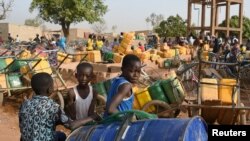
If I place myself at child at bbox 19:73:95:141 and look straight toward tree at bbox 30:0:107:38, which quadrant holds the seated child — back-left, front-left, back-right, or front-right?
front-right

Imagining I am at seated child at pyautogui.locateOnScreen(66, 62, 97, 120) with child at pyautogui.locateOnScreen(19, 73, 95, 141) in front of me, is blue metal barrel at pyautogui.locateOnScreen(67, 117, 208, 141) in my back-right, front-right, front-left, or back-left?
front-left

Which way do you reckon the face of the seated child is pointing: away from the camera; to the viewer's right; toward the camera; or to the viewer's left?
toward the camera

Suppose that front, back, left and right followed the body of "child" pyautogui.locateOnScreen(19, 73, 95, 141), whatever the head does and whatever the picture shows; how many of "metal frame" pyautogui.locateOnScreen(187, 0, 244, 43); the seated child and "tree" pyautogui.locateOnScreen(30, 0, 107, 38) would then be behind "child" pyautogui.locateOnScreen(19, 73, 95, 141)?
0

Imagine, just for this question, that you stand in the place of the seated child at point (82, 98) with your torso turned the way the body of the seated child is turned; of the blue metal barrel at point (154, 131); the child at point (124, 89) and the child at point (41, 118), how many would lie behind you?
0

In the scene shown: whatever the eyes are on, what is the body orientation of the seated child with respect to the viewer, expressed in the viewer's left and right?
facing the viewer

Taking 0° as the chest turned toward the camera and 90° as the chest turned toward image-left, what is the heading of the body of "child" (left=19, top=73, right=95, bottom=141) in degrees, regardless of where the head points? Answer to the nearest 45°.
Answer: approximately 225°

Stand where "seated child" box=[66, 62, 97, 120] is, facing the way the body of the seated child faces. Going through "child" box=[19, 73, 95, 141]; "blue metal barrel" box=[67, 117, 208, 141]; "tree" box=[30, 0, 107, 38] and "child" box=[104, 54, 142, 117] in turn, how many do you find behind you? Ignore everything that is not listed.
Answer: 1

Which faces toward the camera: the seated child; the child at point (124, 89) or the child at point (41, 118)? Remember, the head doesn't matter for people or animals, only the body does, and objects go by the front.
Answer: the seated child

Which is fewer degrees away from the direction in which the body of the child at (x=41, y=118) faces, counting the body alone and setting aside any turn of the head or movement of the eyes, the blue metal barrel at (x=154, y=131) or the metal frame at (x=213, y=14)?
the metal frame

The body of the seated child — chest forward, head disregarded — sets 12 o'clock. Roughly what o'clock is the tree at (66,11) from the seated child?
The tree is roughly at 6 o'clock from the seated child.

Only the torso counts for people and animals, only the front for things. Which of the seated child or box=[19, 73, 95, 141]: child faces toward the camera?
the seated child

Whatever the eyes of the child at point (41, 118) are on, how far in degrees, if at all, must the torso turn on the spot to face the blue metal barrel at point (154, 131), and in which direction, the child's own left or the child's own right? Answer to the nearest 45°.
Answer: approximately 90° to the child's own right

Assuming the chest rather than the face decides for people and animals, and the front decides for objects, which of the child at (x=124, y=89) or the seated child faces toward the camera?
the seated child
